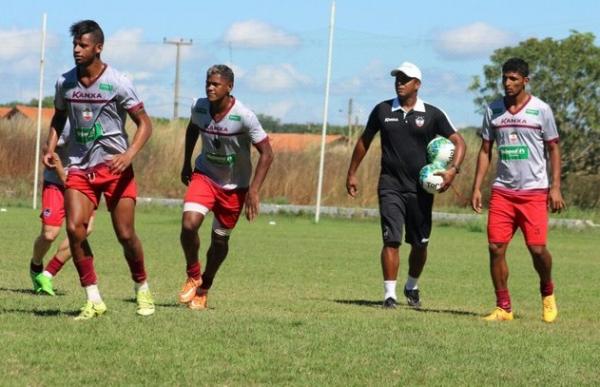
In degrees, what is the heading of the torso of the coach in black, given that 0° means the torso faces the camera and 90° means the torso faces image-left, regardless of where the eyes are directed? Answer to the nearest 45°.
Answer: approximately 0°

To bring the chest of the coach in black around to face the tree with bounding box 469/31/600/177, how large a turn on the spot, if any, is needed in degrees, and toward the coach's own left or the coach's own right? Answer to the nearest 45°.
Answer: approximately 180°

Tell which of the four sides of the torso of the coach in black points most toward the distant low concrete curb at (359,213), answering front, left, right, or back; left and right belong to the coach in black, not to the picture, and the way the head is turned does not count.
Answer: back
